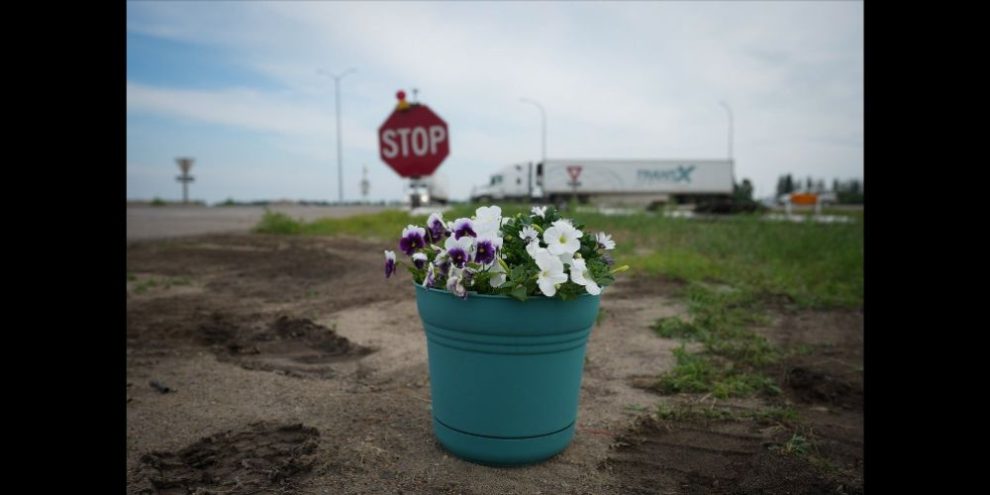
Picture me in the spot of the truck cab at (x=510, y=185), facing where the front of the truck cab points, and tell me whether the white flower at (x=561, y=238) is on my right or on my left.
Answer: on my left

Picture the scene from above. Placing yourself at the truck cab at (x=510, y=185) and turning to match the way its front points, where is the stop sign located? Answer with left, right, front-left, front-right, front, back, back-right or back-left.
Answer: left

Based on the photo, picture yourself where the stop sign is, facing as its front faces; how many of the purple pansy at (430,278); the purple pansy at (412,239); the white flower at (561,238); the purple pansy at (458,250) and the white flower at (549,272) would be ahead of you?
5

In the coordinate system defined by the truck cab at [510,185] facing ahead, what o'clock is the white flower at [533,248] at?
The white flower is roughly at 9 o'clock from the truck cab.

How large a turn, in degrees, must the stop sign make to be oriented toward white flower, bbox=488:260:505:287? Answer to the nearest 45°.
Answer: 0° — it already faces it

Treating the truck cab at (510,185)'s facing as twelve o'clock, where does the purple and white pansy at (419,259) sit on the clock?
The purple and white pansy is roughly at 9 o'clock from the truck cab.

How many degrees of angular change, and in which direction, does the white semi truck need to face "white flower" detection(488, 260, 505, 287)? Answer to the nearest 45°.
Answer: approximately 90° to its left

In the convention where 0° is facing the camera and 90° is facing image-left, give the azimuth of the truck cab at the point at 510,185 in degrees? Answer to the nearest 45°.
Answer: approximately 90°

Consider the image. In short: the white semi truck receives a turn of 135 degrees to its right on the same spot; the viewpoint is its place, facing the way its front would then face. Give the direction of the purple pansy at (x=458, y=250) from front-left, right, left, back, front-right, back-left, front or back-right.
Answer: back-right

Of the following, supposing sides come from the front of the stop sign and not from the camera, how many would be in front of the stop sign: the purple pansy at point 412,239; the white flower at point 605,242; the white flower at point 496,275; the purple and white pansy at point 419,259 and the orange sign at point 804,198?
4

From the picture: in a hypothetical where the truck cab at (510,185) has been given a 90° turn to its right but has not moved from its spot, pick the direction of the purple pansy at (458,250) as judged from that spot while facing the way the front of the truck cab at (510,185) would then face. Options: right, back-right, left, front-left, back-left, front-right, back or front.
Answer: back

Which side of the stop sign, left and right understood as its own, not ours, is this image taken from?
front

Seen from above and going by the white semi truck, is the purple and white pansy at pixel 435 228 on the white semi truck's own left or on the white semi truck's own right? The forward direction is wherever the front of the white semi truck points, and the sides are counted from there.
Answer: on the white semi truck's own left

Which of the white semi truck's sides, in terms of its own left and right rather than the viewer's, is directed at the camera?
left

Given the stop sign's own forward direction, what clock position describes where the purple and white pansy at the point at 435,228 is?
The purple and white pansy is roughly at 12 o'clock from the stop sign.

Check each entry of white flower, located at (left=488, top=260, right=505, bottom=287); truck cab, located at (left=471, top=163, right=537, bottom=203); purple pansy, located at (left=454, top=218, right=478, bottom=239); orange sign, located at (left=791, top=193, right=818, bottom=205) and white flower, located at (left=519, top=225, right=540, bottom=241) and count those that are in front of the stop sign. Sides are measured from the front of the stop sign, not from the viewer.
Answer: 3
